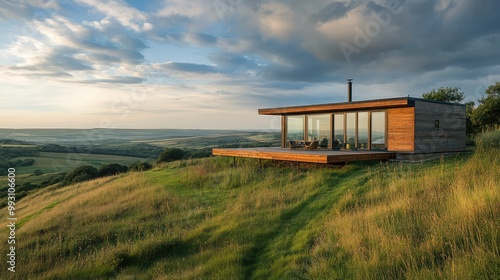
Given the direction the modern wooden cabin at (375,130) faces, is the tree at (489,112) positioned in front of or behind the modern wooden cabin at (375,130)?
behind

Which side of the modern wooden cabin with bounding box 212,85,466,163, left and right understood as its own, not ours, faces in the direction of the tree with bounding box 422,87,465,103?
back

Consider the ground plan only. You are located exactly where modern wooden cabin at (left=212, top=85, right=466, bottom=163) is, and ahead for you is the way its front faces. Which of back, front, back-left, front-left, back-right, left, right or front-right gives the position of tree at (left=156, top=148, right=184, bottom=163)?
right

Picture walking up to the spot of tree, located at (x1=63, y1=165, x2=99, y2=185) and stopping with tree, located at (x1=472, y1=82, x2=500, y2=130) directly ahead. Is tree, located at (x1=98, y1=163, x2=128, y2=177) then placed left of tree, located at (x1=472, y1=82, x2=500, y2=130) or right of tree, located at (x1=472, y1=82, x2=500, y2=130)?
left

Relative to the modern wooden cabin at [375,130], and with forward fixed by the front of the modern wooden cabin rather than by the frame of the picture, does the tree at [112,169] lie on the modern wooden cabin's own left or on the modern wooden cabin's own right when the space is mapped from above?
on the modern wooden cabin's own right

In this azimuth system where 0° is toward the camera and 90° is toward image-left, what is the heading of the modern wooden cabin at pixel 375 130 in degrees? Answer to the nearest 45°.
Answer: approximately 45°

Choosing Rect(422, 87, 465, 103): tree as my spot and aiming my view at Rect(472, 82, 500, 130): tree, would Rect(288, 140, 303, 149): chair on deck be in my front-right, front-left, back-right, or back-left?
back-right

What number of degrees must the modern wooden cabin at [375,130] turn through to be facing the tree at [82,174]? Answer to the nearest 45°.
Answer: approximately 45° to its right
